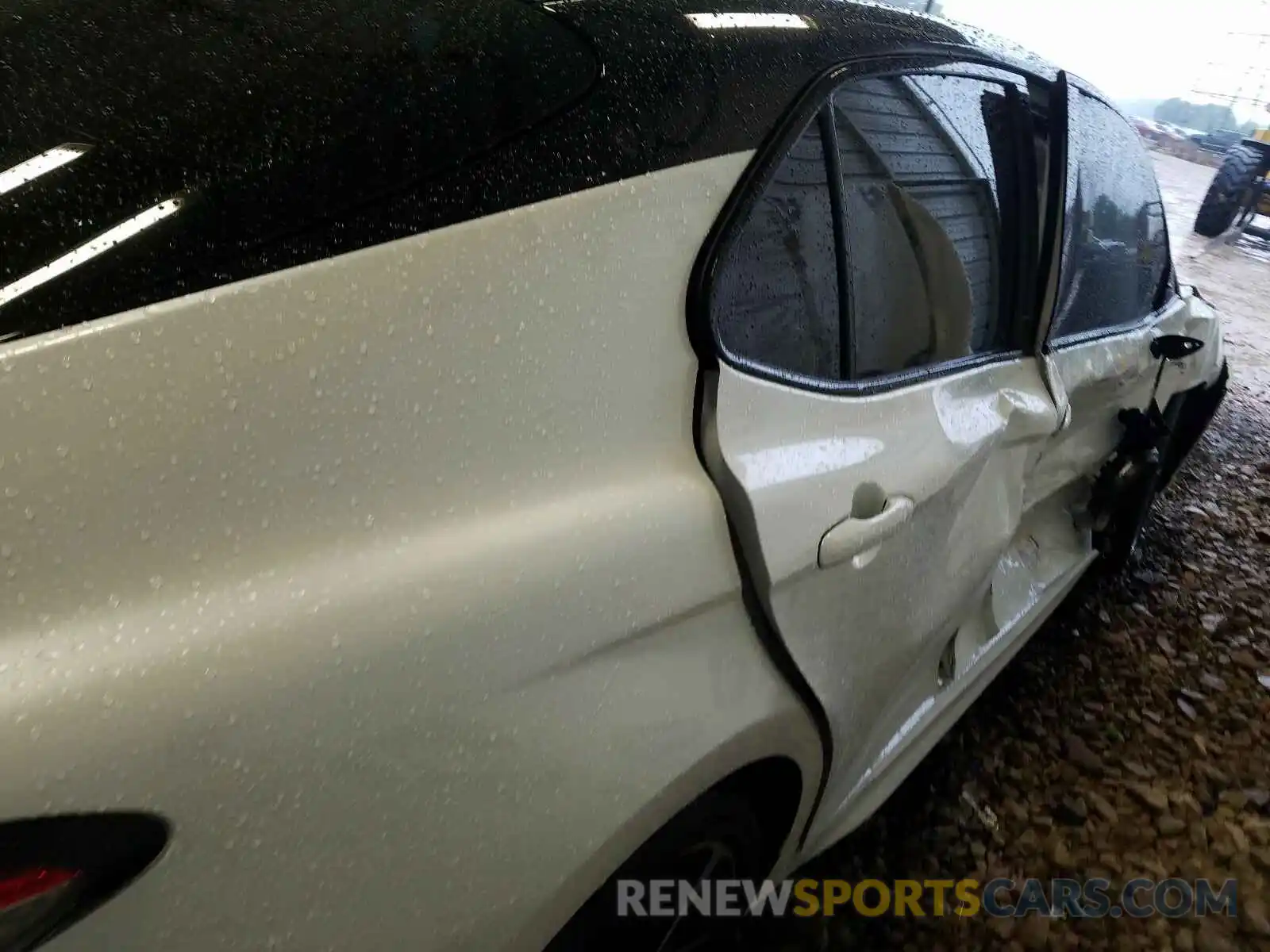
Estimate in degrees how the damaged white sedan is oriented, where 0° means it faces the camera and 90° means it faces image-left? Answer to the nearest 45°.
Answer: approximately 225°
